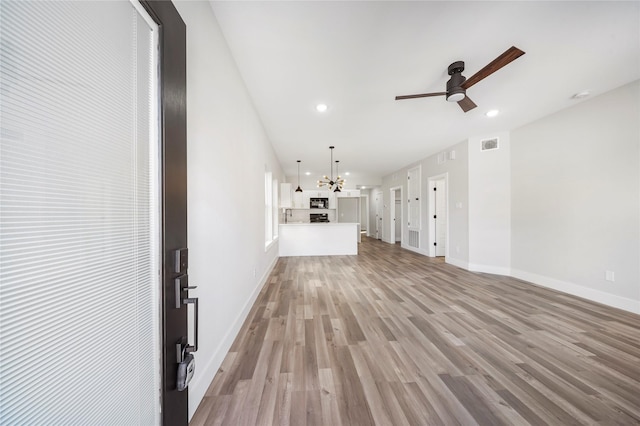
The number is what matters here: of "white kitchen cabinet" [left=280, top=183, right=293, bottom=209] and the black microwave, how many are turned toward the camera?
2

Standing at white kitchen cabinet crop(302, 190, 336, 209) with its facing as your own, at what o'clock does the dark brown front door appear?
The dark brown front door is roughly at 12 o'clock from the white kitchen cabinet.

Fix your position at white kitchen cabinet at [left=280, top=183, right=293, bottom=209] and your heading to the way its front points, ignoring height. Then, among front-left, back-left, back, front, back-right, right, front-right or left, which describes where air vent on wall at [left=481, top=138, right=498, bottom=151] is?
front-left

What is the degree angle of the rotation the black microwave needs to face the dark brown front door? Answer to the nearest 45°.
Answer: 0° — it already faces it

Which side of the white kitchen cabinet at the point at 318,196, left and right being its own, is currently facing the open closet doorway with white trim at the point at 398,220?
left

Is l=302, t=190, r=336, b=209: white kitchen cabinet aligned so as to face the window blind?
yes

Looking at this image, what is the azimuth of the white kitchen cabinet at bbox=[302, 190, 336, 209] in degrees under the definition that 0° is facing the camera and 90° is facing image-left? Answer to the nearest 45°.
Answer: approximately 0°
